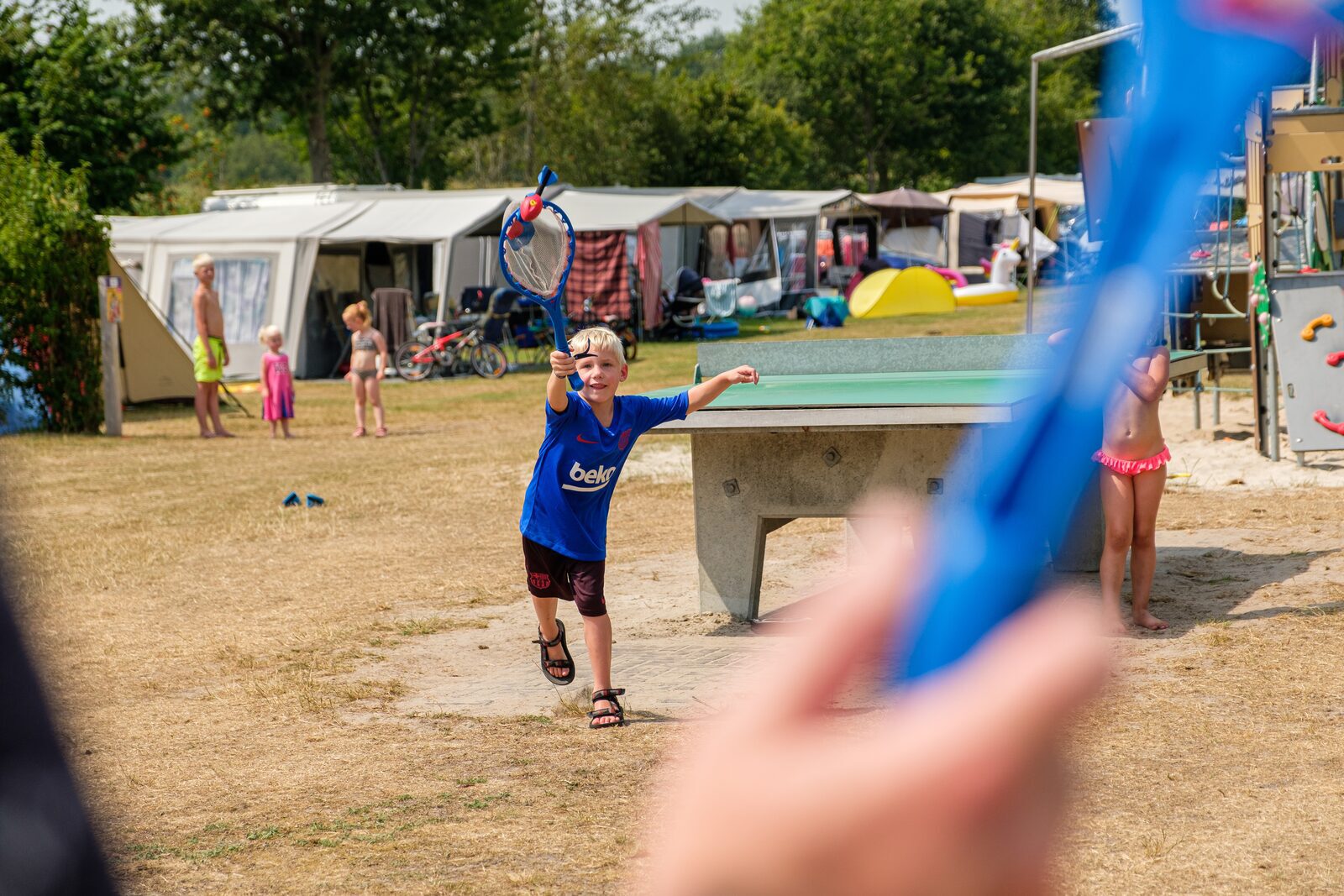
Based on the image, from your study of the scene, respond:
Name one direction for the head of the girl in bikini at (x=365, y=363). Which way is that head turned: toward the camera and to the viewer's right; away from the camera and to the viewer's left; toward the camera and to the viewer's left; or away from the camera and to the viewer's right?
toward the camera and to the viewer's left

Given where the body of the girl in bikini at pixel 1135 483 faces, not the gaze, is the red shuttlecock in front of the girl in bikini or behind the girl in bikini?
in front

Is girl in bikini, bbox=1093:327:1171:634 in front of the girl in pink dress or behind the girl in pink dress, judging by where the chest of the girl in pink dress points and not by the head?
in front

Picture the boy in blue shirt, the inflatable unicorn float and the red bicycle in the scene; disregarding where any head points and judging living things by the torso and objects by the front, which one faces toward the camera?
the boy in blue shirt

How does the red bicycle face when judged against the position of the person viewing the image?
facing to the right of the viewer
